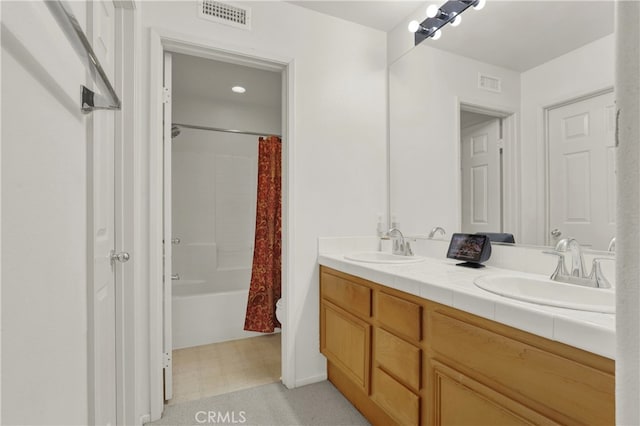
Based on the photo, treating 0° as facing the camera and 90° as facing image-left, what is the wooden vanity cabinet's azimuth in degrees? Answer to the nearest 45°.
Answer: approximately 45°

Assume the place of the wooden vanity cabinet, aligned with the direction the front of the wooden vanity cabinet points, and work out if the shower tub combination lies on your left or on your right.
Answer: on your right

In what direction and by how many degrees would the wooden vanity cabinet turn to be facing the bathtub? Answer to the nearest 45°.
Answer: approximately 90° to its right

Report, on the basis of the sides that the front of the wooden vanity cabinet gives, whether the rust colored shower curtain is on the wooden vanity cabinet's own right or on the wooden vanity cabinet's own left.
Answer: on the wooden vanity cabinet's own right
